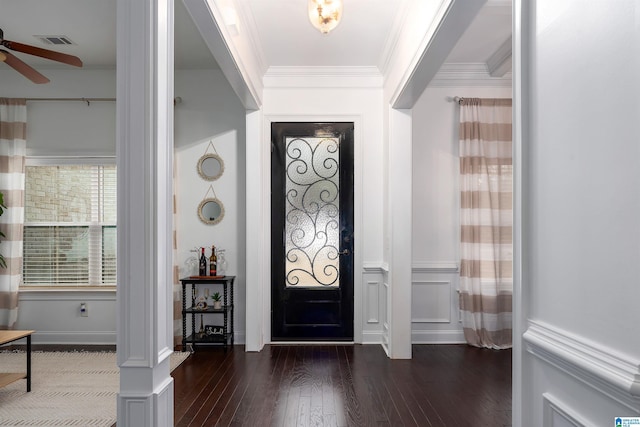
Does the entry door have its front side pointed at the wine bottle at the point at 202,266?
no

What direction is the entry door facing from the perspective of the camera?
toward the camera

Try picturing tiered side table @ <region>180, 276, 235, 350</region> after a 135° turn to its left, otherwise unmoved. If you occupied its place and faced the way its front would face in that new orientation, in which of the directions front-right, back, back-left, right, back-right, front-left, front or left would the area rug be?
back

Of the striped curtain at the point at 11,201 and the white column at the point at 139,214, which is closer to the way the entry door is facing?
the white column

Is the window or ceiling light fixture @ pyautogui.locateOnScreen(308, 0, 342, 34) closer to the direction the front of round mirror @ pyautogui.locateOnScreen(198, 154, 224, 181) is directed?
the ceiling light fixture

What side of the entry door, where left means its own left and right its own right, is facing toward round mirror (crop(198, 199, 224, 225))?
right

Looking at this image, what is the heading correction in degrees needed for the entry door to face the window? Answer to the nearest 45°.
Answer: approximately 90° to its right

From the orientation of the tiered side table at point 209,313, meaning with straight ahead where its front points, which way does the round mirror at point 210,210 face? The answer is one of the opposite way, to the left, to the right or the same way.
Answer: the same way

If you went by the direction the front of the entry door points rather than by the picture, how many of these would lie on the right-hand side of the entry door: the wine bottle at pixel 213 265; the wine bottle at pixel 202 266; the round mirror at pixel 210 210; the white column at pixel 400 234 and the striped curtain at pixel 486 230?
3

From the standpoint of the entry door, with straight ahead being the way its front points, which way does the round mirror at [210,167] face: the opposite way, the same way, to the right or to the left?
the same way

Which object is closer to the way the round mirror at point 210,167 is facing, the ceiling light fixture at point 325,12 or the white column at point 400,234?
the ceiling light fixture

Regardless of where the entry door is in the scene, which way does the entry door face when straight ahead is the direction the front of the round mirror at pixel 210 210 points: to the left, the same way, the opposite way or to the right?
the same way

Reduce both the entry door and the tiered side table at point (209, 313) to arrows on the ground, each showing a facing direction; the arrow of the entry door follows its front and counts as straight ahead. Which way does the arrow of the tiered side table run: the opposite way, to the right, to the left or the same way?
the same way

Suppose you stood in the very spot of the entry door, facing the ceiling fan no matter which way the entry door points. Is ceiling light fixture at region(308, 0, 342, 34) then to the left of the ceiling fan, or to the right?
left

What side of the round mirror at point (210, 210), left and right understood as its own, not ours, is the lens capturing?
front

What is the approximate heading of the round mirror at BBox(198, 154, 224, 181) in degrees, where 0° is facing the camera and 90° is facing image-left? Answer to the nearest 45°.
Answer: approximately 0°

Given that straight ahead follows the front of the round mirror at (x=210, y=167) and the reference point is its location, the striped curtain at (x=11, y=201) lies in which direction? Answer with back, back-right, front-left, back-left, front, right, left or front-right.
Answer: right

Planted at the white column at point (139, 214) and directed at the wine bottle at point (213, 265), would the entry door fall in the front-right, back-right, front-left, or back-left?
front-right

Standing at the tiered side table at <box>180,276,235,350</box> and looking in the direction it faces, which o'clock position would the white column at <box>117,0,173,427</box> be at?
The white column is roughly at 12 o'clock from the tiered side table.

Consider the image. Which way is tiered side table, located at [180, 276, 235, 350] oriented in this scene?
toward the camera

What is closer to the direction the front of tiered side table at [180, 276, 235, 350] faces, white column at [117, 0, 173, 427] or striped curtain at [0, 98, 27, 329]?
the white column
